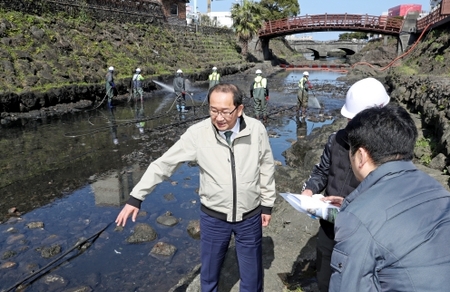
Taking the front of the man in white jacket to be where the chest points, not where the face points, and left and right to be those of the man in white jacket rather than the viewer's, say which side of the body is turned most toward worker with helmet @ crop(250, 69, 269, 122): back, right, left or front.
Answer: back

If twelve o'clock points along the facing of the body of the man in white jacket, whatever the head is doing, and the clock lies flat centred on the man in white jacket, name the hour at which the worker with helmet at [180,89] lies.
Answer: The worker with helmet is roughly at 6 o'clock from the man in white jacket.

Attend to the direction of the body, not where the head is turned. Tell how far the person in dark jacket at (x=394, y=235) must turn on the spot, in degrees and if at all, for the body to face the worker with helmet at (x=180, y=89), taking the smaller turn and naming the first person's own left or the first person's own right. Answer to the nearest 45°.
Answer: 0° — they already face them

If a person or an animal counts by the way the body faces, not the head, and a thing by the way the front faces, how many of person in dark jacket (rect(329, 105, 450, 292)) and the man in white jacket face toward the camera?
1

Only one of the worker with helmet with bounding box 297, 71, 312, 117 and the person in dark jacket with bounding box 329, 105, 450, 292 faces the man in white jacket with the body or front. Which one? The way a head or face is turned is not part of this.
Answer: the person in dark jacket

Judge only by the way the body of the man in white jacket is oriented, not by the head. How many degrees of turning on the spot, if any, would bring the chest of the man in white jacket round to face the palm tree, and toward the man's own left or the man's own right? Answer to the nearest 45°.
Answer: approximately 180°

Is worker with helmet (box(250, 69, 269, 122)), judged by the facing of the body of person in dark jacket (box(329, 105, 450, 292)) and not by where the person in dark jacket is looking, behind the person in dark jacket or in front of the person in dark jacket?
in front

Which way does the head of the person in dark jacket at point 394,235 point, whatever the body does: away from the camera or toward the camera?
away from the camera

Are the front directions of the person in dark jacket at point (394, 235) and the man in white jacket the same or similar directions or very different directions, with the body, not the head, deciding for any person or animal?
very different directions

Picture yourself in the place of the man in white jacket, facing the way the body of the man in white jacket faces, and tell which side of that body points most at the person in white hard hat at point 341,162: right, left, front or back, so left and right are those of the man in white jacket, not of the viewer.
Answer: left

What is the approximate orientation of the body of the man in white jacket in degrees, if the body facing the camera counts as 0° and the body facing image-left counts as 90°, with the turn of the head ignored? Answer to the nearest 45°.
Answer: approximately 0°

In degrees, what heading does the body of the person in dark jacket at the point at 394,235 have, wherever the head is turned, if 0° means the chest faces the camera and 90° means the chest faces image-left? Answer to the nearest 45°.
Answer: approximately 135°

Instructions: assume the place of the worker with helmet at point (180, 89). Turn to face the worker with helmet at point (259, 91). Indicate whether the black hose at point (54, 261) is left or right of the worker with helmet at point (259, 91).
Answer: right
